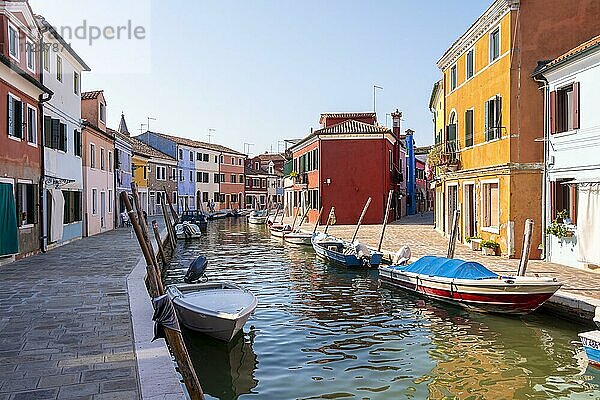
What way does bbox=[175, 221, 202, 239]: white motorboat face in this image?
toward the camera

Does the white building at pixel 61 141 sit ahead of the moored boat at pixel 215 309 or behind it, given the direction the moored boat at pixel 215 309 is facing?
behind

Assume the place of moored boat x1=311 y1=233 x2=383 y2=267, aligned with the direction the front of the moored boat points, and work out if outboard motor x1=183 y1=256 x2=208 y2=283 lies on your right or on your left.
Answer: on your left

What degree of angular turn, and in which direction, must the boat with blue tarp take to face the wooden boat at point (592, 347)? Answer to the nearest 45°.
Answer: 0° — it already faces it

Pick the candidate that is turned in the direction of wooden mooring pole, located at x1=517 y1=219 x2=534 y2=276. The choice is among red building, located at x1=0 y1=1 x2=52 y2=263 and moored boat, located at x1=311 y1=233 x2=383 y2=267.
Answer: the red building

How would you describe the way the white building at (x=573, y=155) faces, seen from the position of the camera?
facing the viewer and to the left of the viewer

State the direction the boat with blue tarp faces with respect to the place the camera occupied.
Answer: facing the viewer and to the right of the viewer

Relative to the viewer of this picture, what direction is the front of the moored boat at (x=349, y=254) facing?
facing away from the viewer and to the left of the viewer

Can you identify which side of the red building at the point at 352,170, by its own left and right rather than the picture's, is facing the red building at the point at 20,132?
front

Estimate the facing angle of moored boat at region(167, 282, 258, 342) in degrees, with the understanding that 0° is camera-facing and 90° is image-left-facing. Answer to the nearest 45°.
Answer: approximately 315°

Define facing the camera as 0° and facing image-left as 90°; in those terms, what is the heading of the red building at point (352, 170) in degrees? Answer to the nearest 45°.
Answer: approximately 45°

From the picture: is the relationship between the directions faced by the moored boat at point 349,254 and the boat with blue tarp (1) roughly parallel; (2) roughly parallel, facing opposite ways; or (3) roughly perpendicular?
roughly parallel, facing opposite ways

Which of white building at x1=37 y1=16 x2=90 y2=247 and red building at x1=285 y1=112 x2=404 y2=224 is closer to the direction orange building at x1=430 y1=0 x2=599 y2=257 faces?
the white building

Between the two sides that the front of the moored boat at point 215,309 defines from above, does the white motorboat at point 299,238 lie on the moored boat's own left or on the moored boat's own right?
on the moored boat's own left

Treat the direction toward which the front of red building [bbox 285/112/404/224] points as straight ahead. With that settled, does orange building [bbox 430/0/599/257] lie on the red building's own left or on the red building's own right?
on the red building's own left
